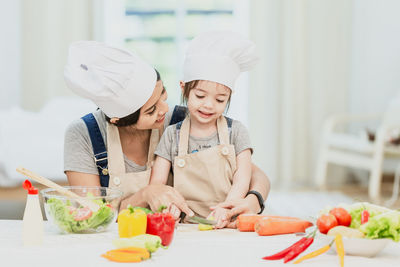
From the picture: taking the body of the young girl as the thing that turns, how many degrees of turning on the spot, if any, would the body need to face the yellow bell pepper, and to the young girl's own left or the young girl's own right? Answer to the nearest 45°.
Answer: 0° — they already face it

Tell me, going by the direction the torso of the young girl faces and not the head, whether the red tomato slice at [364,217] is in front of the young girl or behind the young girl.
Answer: in front

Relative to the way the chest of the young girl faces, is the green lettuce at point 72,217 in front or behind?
in front

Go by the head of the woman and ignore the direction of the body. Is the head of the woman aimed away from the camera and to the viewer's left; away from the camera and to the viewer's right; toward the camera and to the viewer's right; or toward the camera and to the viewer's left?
toward the camera and to the viewer's right

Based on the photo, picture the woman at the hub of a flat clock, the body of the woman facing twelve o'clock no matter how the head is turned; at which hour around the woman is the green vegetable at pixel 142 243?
The green vegetable is roughly at 1 o'clock from the woman.

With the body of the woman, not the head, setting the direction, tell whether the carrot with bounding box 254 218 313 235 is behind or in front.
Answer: in front

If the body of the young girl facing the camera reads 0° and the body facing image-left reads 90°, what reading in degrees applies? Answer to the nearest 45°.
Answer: approximately 0°

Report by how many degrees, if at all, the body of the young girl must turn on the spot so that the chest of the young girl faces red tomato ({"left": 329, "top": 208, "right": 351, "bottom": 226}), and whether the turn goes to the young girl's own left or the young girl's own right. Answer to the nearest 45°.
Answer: approximately 45° to the young girl's own left
